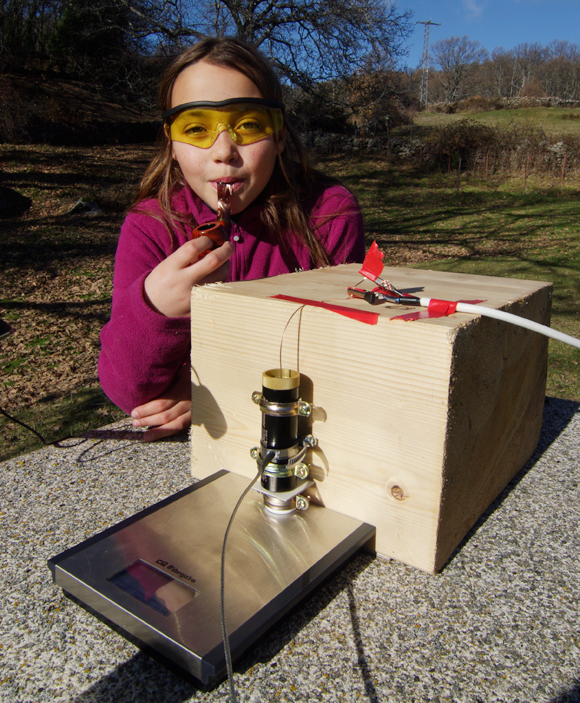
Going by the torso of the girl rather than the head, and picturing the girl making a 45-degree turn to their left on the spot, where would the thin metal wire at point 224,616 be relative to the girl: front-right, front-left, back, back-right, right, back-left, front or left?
front-right

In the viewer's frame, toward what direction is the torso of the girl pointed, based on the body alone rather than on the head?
toward the camera

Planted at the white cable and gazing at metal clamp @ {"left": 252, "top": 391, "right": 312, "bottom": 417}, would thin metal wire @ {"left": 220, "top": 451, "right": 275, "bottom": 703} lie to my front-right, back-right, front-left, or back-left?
front-left

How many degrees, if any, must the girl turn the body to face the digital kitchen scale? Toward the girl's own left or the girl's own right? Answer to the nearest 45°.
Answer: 0° — they already face it

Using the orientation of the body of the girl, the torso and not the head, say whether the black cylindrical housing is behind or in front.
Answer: in front

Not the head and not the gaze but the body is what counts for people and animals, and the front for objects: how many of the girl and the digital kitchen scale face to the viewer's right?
0

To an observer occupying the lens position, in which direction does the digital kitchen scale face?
facing the viewer and to the left of the viewer

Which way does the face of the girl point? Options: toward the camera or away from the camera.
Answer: toward the camera

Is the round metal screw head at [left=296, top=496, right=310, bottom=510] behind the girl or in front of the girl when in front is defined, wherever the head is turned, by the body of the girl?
in front
